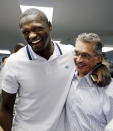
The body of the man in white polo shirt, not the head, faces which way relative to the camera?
toward the camera
